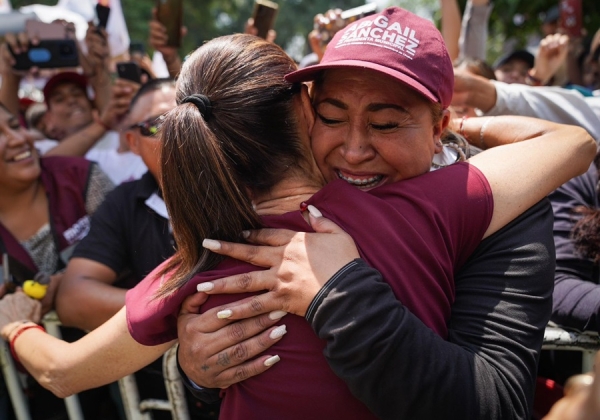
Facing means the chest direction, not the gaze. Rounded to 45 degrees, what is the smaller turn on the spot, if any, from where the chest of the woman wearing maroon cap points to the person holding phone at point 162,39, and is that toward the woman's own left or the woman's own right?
approximately 90° to the woman's own right

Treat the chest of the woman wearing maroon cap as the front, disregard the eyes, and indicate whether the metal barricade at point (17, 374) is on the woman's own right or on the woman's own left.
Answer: on the woman's own right

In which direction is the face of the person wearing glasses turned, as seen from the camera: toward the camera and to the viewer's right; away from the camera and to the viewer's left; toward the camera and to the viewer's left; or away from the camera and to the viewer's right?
toward the camera and to the viewer's right

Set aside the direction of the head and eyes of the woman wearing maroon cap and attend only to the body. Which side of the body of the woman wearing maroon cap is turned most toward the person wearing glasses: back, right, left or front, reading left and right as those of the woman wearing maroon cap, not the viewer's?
right

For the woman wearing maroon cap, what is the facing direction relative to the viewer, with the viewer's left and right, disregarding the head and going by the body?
facing the viewer and to the left of the viewer

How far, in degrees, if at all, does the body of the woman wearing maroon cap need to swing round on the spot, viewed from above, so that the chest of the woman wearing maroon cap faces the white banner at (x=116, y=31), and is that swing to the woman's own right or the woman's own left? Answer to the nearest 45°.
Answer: approximately 90° to the woman's own right

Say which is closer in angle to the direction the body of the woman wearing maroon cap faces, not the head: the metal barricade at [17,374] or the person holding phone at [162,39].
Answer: the metal barricade
